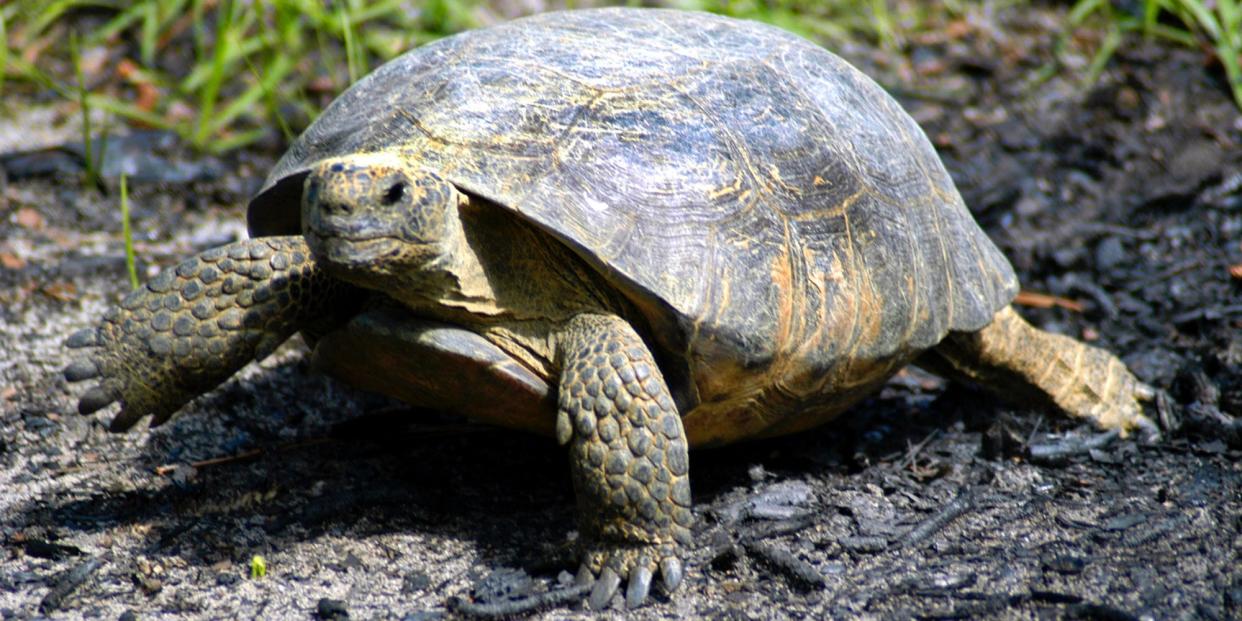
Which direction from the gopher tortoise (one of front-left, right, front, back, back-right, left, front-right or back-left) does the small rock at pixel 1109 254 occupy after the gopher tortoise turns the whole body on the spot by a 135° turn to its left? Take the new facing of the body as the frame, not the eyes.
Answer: front-left

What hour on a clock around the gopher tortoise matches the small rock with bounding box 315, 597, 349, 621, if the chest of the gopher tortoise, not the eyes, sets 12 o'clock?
The small rock is roughly at 12 o'clock from the gopher tortoise.

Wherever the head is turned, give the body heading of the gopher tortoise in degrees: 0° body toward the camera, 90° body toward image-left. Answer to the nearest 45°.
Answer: approximately 45°
